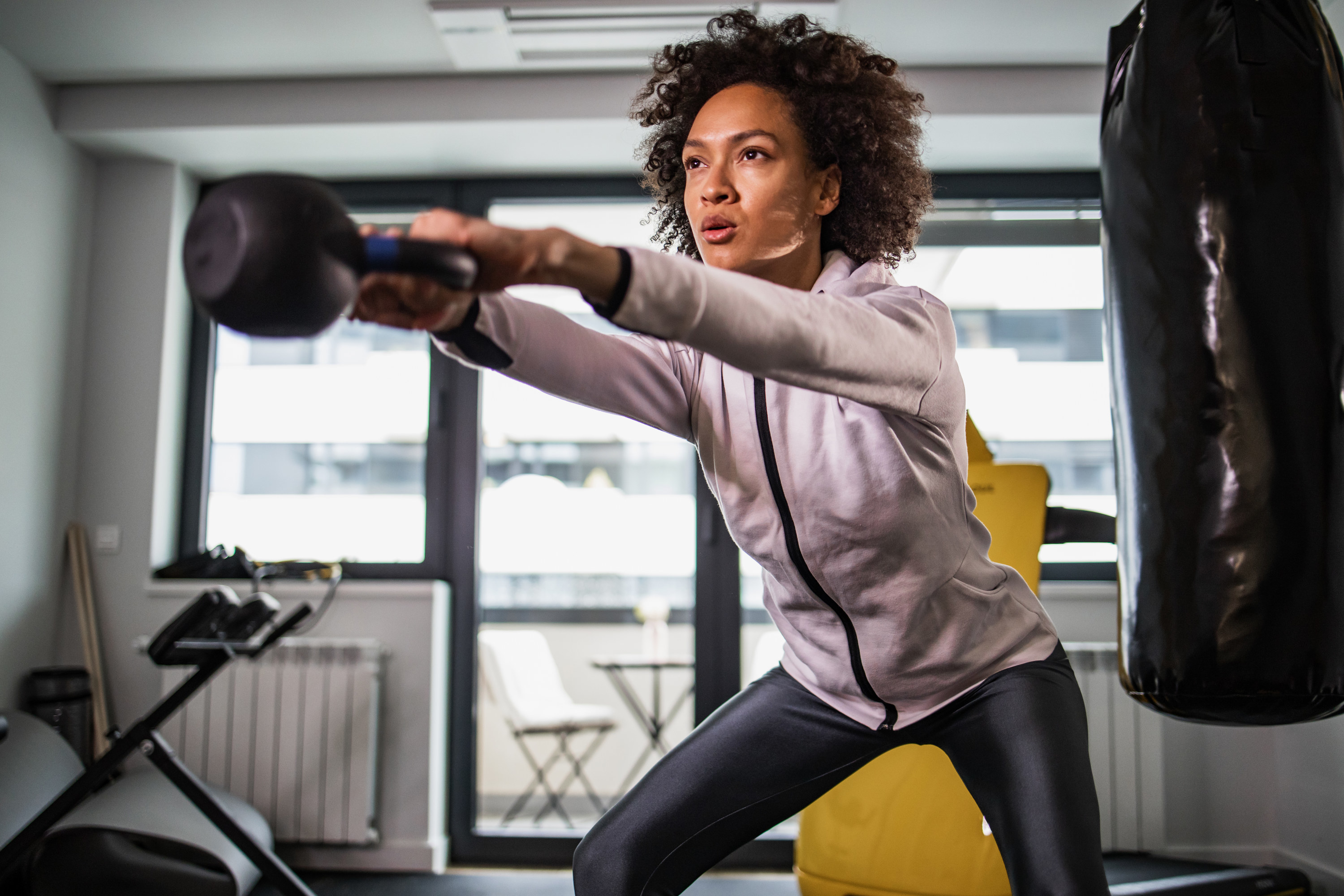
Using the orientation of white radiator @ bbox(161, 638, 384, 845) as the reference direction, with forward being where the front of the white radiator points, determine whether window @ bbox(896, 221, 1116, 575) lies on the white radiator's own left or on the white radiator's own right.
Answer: on the white radiator's own left

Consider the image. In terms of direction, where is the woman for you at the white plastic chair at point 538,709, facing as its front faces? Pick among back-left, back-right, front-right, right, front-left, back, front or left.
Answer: front-right

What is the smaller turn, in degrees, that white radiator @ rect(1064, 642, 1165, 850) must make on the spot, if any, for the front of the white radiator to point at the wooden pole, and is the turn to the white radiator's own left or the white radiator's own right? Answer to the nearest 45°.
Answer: approximately 90° to the white radiator's own right

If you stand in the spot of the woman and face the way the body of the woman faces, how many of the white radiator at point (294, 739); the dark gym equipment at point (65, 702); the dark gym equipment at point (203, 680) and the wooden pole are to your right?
4
